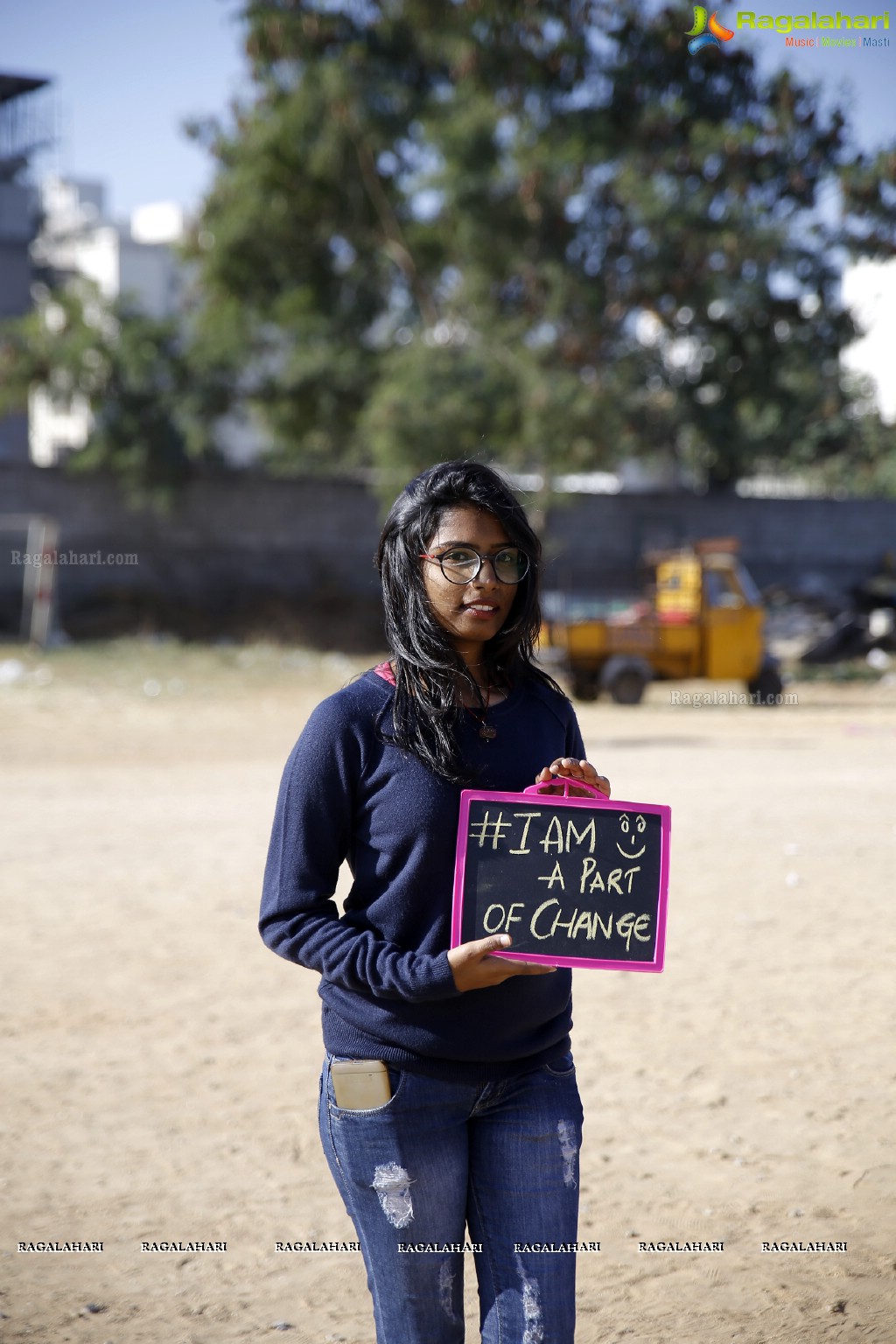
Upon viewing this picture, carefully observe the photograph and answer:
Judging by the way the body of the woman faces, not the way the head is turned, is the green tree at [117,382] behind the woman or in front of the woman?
behind

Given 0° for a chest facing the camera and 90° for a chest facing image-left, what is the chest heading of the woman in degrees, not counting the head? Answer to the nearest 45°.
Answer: approximately 315°

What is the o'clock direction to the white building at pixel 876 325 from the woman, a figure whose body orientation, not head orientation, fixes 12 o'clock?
The white building is roughly at 8 o'clock from the woman.

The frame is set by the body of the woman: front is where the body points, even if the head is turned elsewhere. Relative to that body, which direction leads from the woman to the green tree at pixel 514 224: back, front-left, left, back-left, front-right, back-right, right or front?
back-left
